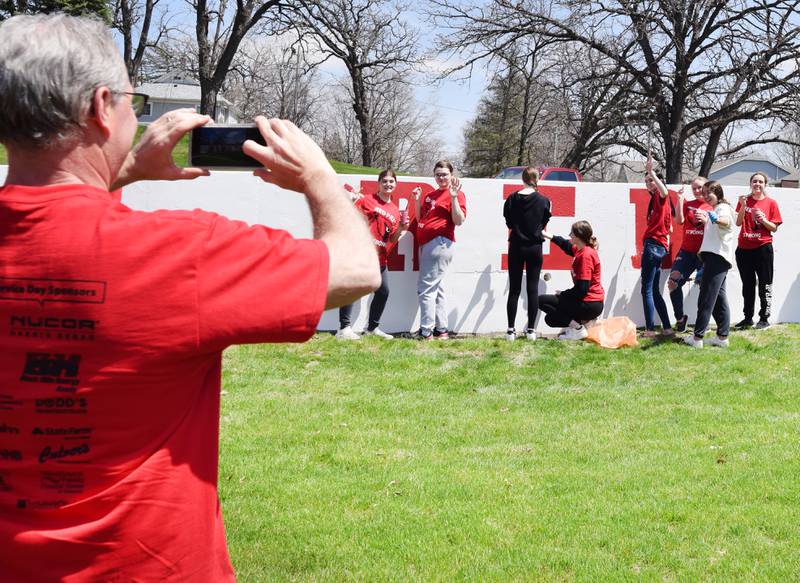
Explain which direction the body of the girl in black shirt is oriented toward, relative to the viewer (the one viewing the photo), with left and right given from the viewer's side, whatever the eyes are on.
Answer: facing away from the viewer

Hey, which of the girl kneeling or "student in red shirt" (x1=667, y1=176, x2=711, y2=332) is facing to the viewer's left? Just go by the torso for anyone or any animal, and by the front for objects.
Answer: the girl kneeling

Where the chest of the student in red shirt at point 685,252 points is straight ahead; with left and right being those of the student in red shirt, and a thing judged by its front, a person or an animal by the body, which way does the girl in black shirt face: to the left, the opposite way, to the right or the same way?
the opposite way

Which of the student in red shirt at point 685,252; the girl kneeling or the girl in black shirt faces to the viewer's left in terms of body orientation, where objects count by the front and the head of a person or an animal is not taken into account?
the girl kneeling

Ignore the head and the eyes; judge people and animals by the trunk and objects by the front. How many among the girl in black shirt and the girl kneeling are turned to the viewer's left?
1

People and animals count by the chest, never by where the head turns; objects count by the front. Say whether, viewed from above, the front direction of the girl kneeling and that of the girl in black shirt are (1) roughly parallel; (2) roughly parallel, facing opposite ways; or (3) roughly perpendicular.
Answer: roughly perpendicular

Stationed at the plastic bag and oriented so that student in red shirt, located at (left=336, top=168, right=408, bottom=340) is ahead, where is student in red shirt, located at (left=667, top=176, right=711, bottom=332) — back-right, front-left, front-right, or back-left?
back-right

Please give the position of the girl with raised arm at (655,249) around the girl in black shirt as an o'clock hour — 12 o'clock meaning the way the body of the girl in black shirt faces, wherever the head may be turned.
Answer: The girl with raised arm is roughly at 2 o'clock from the girl in black shirt.

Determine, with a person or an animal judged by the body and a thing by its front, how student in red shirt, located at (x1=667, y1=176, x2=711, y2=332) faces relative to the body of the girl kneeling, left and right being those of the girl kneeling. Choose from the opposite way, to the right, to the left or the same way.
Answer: to the left

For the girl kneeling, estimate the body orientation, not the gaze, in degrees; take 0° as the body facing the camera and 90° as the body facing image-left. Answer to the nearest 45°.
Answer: approximately 90°
